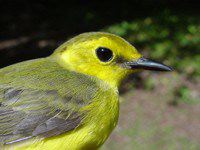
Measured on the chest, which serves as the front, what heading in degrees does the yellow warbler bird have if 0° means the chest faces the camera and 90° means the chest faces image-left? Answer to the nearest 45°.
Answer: approximately 270°
